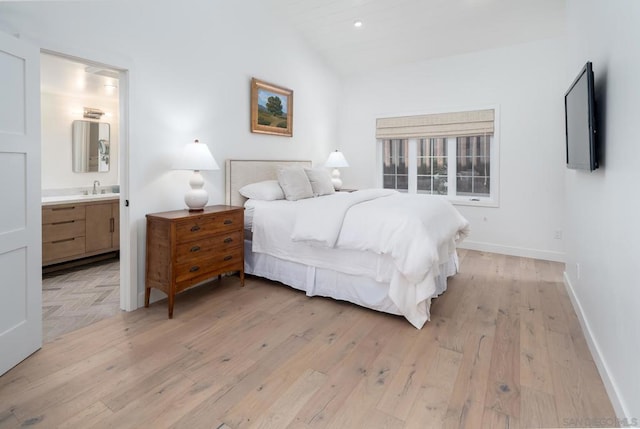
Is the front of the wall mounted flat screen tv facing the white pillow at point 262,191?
yes

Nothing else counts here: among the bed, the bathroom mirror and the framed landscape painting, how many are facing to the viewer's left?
0

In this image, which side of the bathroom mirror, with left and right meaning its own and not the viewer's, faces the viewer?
front

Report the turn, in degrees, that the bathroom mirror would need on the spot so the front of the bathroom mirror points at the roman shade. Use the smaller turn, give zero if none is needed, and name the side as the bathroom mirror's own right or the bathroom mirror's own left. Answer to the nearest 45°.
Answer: approximately 45° to the bathroom mirror's own left

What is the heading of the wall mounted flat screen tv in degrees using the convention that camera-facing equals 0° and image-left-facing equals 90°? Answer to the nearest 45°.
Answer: approximately 90°

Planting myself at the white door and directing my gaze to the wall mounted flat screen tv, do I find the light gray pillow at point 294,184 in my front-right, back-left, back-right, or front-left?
front-left

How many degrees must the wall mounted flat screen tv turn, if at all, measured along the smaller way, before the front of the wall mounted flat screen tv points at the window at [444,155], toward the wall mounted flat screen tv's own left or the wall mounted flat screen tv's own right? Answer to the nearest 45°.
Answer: approximately 45° to the wall mounted flat screen tv's own right

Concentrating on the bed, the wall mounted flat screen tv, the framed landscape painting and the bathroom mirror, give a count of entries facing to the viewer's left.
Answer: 1

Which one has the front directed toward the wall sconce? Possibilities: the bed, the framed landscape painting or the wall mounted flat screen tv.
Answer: the wall mounted flat screen tv

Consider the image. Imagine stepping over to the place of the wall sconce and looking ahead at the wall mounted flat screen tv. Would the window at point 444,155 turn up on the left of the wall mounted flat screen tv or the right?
left

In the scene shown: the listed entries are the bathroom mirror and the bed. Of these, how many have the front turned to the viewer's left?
0

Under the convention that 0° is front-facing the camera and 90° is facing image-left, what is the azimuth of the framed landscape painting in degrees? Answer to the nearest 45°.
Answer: approximately 315°

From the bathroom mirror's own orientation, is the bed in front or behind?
in front

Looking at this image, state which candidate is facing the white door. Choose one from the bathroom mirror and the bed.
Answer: the bathroom mirror

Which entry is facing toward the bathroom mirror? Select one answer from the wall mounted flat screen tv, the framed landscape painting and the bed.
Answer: the wall mounted flat screen tv

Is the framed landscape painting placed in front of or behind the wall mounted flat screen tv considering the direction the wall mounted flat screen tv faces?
in front
